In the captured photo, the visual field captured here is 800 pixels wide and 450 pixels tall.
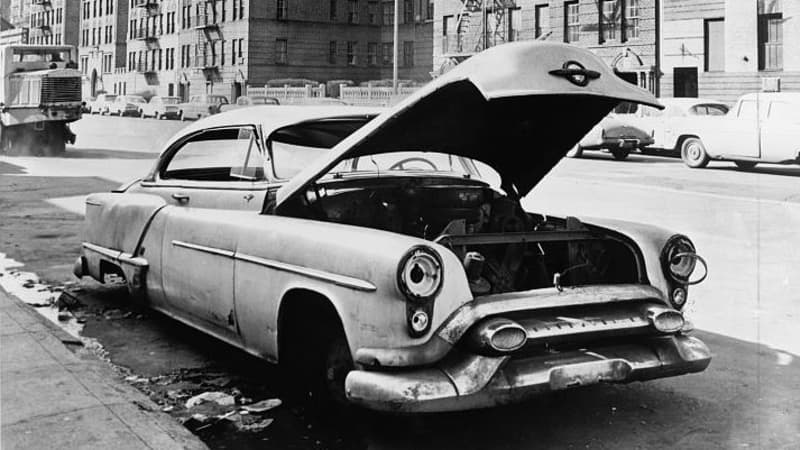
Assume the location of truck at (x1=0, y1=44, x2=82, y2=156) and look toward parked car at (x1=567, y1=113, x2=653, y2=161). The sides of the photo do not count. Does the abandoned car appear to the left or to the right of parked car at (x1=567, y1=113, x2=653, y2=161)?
right

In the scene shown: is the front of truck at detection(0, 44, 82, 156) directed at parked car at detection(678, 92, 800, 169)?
yes

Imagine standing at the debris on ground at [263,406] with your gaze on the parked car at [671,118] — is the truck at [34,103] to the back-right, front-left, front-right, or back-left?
front-left

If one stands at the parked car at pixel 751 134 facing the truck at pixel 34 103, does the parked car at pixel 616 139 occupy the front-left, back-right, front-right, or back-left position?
front-right

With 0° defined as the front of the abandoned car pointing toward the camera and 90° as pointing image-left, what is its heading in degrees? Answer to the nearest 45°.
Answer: approximately 315°

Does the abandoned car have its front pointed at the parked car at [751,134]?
no

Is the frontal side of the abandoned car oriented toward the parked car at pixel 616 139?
no

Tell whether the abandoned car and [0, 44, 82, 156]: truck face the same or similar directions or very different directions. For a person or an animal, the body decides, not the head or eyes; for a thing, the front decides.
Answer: same or similar directions

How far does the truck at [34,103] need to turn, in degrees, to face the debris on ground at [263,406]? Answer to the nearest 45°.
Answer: approximately 45° to its right

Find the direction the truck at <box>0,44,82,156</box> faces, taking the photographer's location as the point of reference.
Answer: facing the viewer and to the right of the viewer

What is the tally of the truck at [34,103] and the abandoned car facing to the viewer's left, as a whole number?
0

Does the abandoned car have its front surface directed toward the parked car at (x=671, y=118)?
no
